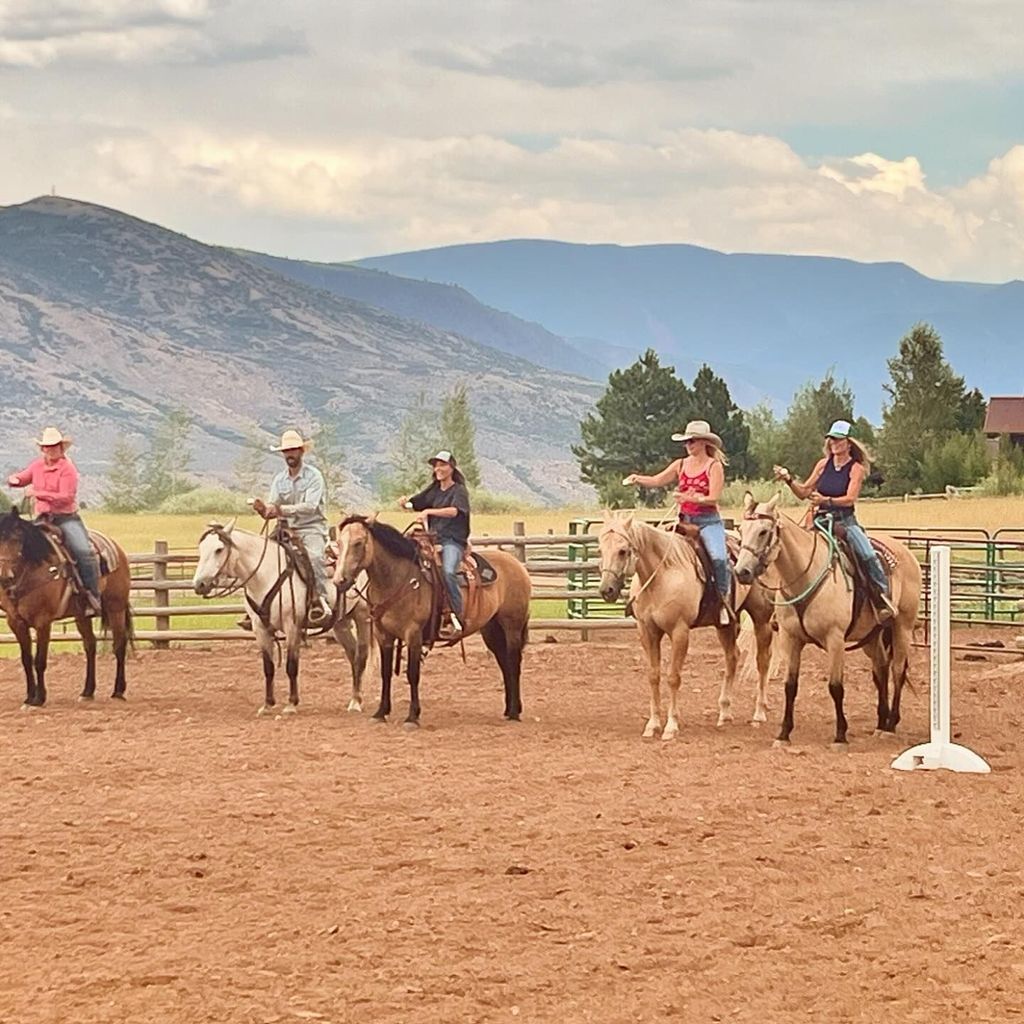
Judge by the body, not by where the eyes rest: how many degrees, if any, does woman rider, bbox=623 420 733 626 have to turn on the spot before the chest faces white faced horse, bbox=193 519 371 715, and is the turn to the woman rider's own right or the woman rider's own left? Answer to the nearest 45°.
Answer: approximately 45° to the woman rider's own right

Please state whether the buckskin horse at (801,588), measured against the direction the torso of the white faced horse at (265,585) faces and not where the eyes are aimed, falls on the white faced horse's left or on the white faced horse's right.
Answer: on the white faced horse's left

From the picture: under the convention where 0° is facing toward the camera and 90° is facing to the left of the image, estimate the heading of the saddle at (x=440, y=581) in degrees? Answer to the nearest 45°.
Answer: approximately 45°

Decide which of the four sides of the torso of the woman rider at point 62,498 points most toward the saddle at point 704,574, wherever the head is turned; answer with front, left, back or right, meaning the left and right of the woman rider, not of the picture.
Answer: left

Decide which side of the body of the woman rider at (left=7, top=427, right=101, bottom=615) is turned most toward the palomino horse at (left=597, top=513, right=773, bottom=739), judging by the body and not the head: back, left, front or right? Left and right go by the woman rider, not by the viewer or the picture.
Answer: left

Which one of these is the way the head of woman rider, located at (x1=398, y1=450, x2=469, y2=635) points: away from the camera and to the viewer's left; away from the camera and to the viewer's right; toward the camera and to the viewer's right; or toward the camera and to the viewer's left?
toward the camera and to the viewer's left

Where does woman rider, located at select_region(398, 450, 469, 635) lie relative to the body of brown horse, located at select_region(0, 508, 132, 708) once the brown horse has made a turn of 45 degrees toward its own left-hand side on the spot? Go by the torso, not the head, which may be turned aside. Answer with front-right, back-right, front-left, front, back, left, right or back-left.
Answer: front-left

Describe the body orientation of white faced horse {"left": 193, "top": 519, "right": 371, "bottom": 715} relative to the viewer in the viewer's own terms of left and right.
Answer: facing the viewer and to the left of the viewer

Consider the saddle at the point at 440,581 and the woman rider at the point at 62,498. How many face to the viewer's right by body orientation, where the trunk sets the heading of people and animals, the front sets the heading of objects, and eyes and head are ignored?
0

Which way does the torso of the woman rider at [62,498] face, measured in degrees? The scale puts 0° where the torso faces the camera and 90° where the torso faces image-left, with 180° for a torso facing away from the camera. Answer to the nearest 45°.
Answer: approximately 45°

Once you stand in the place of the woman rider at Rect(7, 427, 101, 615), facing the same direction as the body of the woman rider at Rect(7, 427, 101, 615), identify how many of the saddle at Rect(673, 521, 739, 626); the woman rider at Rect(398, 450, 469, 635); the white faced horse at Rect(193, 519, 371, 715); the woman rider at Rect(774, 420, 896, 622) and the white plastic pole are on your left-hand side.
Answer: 5

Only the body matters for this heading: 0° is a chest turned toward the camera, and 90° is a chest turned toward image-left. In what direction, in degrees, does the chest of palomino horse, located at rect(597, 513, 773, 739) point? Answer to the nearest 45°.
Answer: approximately 45°

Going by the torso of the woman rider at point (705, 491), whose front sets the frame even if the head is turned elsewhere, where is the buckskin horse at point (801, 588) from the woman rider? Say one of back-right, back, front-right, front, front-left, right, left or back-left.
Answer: left

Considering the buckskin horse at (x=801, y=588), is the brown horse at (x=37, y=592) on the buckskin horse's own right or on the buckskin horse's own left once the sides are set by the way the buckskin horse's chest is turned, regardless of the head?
on the buckskin horse's own right
